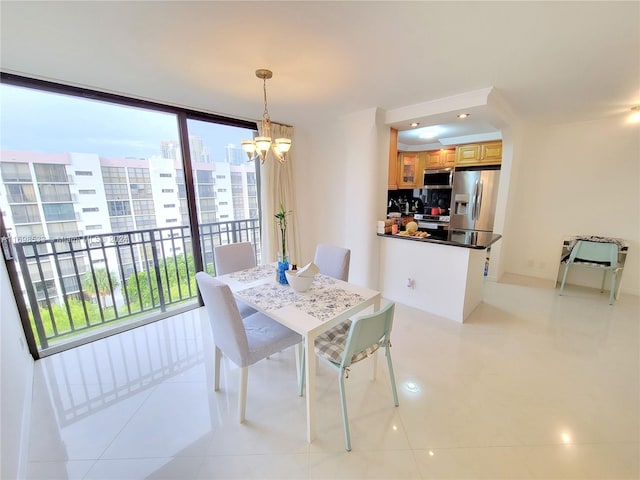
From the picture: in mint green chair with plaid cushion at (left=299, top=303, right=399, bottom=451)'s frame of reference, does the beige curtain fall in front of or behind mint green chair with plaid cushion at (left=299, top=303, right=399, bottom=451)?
in front

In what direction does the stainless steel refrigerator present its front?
toward the camera

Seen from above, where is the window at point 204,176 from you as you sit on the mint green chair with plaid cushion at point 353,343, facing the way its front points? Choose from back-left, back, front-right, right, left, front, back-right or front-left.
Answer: front

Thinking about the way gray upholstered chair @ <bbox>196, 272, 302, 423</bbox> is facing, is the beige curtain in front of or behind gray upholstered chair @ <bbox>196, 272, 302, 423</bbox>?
in front

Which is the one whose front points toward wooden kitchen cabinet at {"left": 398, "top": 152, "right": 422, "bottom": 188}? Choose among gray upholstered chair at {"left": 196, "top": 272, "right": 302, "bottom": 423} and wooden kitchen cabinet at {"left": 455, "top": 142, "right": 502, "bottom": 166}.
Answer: the gray upholstered chair

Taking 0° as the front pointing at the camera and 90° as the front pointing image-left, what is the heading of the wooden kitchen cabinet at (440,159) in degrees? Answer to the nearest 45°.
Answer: approximately 0°

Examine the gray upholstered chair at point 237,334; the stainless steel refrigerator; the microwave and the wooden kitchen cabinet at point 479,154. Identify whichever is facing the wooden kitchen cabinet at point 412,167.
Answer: the gray upholstered chair

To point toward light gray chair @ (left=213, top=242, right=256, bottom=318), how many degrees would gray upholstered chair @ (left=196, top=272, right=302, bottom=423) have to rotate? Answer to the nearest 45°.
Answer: approximately 45° to its left

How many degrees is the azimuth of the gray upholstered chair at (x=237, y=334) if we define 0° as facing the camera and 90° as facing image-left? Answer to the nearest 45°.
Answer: approximately 225°

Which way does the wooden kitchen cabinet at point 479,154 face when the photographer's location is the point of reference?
facing the viewer

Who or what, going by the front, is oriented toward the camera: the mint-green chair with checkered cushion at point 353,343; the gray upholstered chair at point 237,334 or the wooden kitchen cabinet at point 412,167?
the wooden kitchen cabinet

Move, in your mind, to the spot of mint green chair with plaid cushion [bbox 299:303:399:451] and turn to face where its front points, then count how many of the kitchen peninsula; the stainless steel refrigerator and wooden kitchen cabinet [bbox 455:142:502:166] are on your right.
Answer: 3

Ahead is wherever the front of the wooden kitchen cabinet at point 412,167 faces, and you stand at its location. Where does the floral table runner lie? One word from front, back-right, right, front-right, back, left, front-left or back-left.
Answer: front

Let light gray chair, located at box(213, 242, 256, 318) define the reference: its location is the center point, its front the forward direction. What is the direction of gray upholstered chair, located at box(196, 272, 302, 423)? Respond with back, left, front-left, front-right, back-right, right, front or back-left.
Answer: front-right

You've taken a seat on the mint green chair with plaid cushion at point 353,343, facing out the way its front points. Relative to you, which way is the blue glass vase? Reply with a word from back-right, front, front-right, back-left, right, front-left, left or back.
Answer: front
